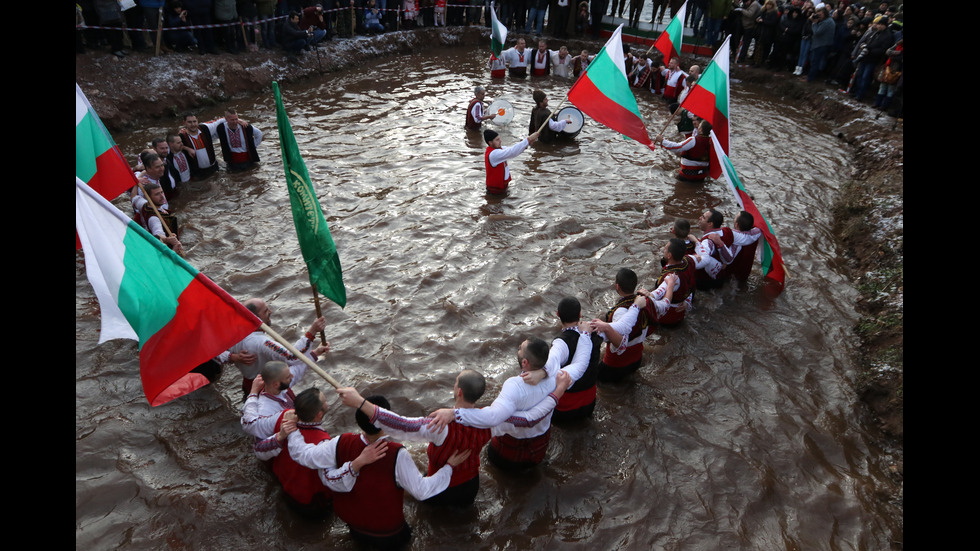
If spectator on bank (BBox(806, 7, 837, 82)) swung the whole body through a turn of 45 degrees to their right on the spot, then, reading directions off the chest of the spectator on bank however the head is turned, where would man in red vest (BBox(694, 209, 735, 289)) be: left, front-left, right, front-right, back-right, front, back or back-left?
left

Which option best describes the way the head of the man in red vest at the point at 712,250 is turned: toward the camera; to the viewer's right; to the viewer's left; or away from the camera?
to the viewer's left

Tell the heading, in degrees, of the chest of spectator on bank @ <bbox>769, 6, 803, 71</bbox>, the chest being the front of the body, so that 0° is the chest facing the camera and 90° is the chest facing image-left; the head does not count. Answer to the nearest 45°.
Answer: approximately 45°

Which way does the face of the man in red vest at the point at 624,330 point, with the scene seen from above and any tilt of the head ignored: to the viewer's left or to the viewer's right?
to the viewer's left

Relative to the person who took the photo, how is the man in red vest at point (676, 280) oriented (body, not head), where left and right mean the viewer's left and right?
facing away from the viewer and to the left of the viewer

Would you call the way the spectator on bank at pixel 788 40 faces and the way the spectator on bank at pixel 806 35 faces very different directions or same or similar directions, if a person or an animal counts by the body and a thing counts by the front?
same or similar directions

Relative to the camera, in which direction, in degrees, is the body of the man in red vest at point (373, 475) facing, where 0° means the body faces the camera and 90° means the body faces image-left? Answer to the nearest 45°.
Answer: approximately 180°

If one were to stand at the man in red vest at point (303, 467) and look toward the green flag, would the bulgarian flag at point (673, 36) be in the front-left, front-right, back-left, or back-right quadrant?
front-right

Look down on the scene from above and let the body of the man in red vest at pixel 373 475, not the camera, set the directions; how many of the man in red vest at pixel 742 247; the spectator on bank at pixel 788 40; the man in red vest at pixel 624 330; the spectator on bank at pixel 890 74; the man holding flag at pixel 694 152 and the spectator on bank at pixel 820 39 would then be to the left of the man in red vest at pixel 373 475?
0

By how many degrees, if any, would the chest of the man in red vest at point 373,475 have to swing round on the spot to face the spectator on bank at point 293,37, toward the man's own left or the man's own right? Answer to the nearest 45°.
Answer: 0° — they already face them

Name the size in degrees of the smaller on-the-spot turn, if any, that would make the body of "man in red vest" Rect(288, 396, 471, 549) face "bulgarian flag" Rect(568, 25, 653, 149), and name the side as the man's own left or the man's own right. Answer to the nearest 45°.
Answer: approximately 45° to the man's own right

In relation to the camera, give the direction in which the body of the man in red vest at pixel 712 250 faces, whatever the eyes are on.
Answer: to the viewer's left

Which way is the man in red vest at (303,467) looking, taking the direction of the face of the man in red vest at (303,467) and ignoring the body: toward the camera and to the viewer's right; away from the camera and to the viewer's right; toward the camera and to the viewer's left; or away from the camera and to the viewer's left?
away from the camera and to the viewer's right

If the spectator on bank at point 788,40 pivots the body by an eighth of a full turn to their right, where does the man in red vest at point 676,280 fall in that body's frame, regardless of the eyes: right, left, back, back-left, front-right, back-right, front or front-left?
left
